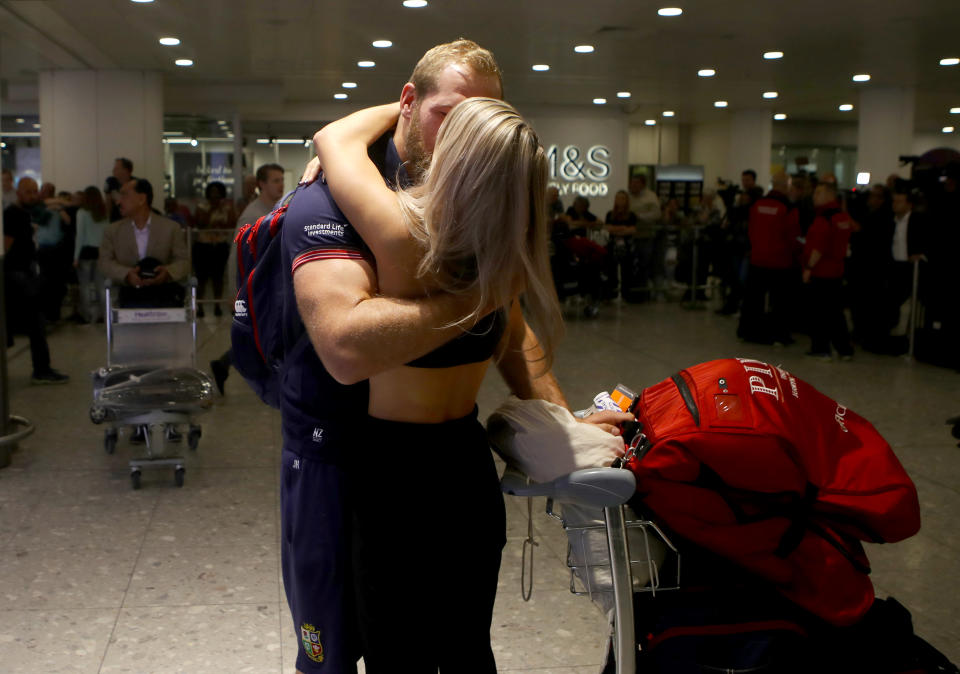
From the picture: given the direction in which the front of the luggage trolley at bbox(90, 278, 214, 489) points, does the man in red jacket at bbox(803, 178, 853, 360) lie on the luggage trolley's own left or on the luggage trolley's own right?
on the luggage trolley's own left

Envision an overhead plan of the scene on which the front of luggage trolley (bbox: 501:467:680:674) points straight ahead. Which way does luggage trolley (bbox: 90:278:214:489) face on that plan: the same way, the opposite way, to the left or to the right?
to the right

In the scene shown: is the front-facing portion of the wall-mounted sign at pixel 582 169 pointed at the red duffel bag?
yes

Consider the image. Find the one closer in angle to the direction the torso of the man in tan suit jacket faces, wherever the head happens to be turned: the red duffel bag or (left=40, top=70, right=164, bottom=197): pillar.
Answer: the red duffel bag

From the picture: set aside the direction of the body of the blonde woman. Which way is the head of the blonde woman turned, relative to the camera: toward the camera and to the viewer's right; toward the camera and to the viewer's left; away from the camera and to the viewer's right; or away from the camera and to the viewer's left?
away from the camera and to the viewer's left

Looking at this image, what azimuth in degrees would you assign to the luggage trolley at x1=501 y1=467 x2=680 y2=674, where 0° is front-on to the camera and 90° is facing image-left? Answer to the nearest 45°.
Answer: approximately 225°

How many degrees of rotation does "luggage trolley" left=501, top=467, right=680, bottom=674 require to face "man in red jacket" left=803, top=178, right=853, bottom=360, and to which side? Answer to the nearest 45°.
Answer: approximately 45° to its left

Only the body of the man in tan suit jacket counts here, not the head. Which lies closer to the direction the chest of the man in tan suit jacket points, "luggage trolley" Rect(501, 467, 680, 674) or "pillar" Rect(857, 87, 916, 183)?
the luggage trolley

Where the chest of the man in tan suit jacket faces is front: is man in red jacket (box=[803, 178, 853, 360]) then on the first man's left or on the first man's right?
on the first man's left
